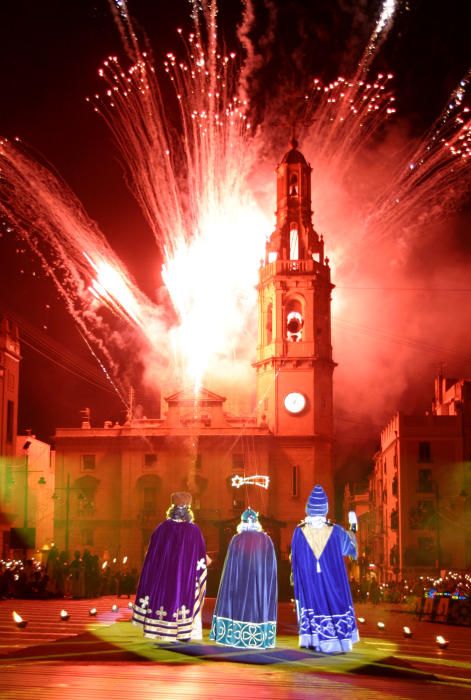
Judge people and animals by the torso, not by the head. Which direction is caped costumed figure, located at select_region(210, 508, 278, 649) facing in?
away from the camera

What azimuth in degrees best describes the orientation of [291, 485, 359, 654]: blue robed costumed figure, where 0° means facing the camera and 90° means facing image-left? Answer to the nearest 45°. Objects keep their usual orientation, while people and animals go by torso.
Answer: approximately 180°

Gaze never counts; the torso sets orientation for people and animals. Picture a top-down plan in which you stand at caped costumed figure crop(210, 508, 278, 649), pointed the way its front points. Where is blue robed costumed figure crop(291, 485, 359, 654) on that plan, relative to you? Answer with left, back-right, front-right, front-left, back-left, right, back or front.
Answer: right

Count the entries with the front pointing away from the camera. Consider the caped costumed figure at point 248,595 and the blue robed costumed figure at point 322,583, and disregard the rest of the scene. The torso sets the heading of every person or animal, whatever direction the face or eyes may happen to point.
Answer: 2

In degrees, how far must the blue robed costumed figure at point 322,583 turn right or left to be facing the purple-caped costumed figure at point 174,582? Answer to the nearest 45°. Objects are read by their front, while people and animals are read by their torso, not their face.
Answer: approximately 90° to its left

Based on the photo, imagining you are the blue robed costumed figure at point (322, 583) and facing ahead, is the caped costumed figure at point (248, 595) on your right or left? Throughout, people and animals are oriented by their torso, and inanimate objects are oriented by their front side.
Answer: on your left

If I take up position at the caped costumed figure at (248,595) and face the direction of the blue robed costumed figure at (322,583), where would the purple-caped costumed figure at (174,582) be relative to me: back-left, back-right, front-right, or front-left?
back-left
